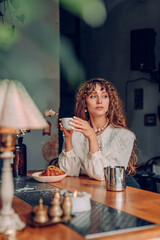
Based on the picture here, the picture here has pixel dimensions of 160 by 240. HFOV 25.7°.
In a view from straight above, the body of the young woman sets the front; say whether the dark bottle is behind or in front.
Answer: in front

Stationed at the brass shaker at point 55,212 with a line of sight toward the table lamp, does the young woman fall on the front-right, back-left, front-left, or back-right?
back-right

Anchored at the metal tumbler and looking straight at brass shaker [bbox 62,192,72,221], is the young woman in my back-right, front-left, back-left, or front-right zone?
back-right

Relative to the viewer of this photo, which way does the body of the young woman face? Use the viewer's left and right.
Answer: facing the viewer and to the left of the viewer

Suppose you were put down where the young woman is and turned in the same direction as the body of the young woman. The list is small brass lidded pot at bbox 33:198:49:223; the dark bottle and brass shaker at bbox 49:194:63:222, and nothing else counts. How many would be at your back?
0
